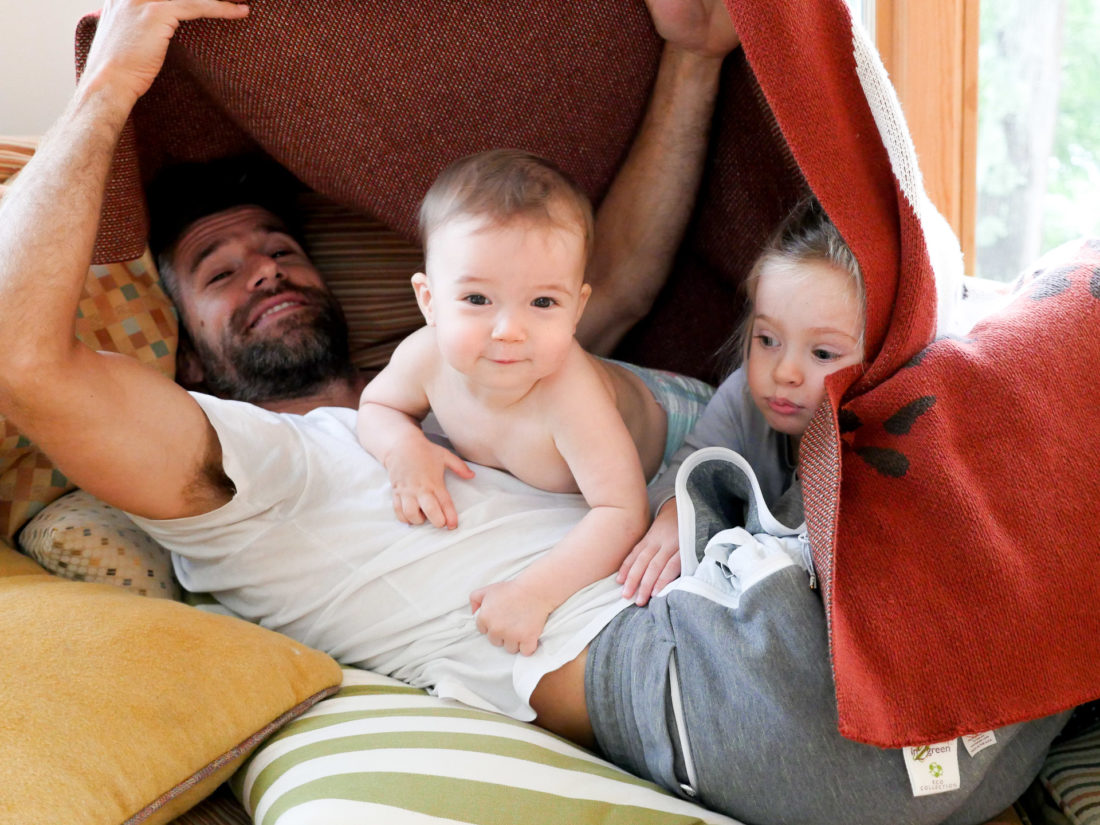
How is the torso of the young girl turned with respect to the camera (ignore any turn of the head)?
toward the camera

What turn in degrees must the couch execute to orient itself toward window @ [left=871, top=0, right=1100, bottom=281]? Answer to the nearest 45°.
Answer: approximately 135° to its left

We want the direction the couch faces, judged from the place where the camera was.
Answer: facing the viewer

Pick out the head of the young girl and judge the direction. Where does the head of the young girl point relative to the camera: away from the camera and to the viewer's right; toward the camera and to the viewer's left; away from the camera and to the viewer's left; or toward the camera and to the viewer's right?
toward the camera and to the viewer's left
